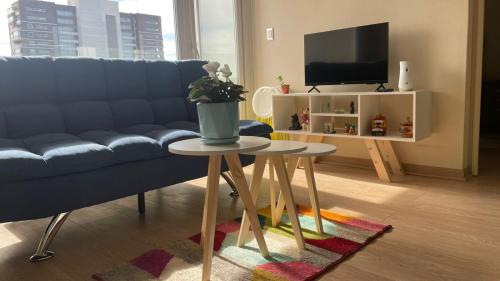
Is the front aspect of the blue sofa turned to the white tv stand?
no

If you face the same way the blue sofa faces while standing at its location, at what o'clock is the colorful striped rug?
The colorful striped rug is roughly at 12 o'clock from the blue sofa.

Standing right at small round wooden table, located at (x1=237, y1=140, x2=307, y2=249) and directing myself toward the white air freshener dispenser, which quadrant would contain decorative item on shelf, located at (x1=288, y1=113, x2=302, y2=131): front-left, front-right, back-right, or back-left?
front-left

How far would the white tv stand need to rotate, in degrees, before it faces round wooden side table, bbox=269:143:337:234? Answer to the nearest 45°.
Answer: approximately 45° to its left

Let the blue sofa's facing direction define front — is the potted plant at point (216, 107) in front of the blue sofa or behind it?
in front

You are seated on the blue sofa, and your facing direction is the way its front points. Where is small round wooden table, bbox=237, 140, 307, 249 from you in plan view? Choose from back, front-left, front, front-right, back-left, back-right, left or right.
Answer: front

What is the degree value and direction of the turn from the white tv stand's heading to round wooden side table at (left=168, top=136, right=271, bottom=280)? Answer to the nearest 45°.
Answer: approximately 45° to its left

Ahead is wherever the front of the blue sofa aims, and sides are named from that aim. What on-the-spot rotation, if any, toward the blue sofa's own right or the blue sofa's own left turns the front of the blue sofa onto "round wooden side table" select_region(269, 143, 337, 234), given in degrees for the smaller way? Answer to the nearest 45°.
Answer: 0° — it already faces it

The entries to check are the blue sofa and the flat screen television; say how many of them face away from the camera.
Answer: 0

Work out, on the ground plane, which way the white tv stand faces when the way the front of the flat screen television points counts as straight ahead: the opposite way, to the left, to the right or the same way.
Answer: the same way

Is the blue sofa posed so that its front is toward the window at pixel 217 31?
no

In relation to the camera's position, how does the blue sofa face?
facing the viewer and to the right of the viewer

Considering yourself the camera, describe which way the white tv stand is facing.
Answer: facing the viewer and to the left of the viewer

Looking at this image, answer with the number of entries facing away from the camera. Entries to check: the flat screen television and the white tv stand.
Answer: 0
